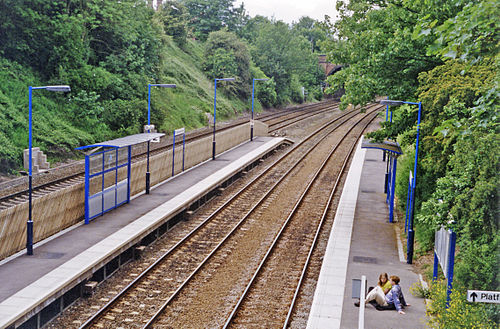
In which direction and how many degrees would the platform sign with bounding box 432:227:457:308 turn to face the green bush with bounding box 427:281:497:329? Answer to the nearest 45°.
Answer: approximately 90° to its left

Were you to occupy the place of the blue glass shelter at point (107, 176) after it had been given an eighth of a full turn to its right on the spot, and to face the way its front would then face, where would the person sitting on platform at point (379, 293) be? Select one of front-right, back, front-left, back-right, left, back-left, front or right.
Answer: front-left

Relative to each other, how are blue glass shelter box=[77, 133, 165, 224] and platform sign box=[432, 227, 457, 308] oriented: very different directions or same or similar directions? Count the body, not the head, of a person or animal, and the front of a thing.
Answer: very different directions

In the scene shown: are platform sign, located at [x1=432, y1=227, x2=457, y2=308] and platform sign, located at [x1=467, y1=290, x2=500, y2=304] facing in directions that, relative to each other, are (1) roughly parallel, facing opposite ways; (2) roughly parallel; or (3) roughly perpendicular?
roughly perpendicular

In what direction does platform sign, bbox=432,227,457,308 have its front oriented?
to the viewer's left

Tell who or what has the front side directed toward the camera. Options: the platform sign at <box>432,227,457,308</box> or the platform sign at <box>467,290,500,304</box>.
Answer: the platform sign at <box>467,290,500,304</box>

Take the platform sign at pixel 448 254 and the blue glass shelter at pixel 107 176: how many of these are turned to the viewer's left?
1

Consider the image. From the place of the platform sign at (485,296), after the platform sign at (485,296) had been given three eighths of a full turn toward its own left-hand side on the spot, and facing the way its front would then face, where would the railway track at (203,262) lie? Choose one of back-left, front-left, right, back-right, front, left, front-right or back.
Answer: left

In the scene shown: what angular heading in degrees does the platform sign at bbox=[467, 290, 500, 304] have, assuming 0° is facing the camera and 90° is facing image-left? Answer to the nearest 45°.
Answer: approximately 0°

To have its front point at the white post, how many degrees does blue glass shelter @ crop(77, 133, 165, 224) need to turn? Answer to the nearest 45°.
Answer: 0° — it already faces it

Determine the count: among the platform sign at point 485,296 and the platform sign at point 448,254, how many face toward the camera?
1

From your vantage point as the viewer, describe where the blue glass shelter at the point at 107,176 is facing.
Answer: facing the viewer and to the right of the viewer
